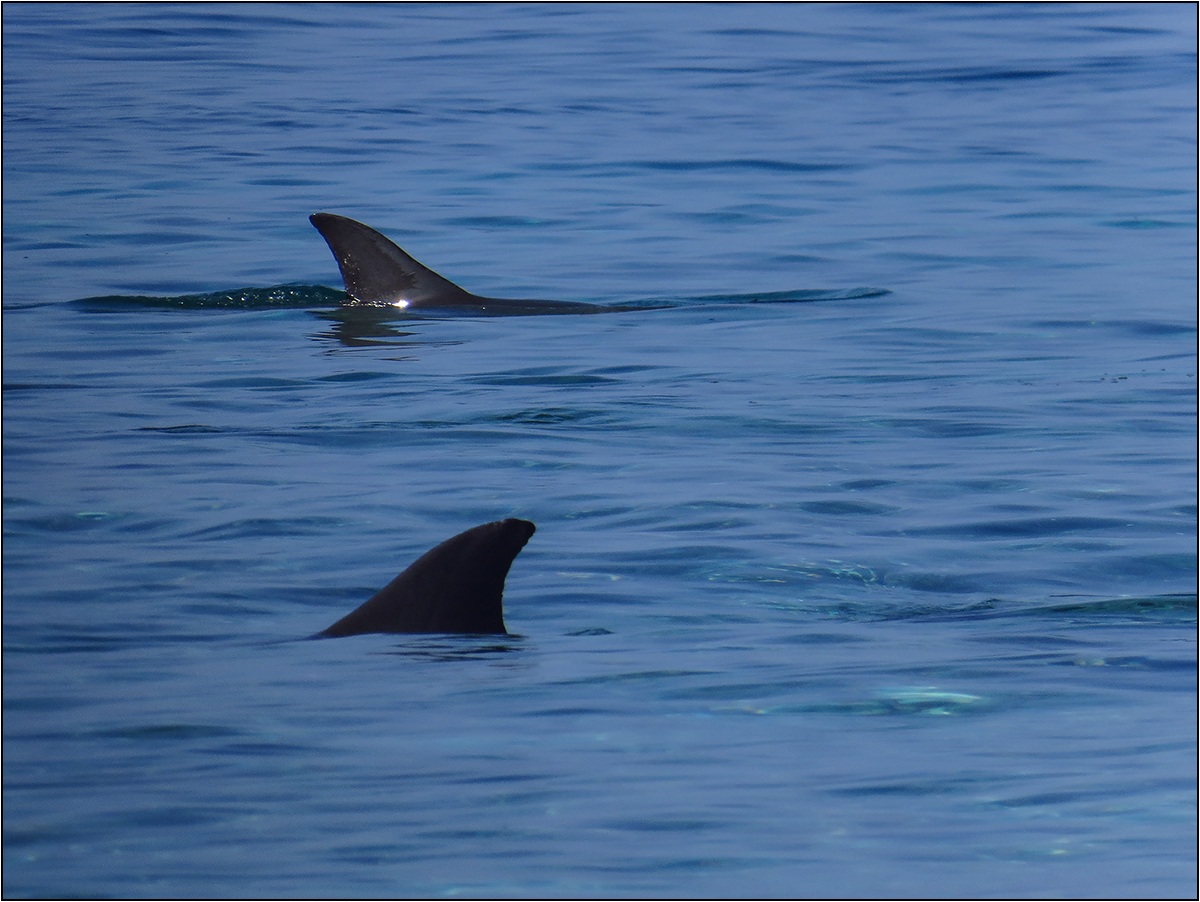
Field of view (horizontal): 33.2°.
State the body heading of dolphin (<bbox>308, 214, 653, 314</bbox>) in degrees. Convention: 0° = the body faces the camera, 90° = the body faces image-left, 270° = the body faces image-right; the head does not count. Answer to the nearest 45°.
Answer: approximately 270°
